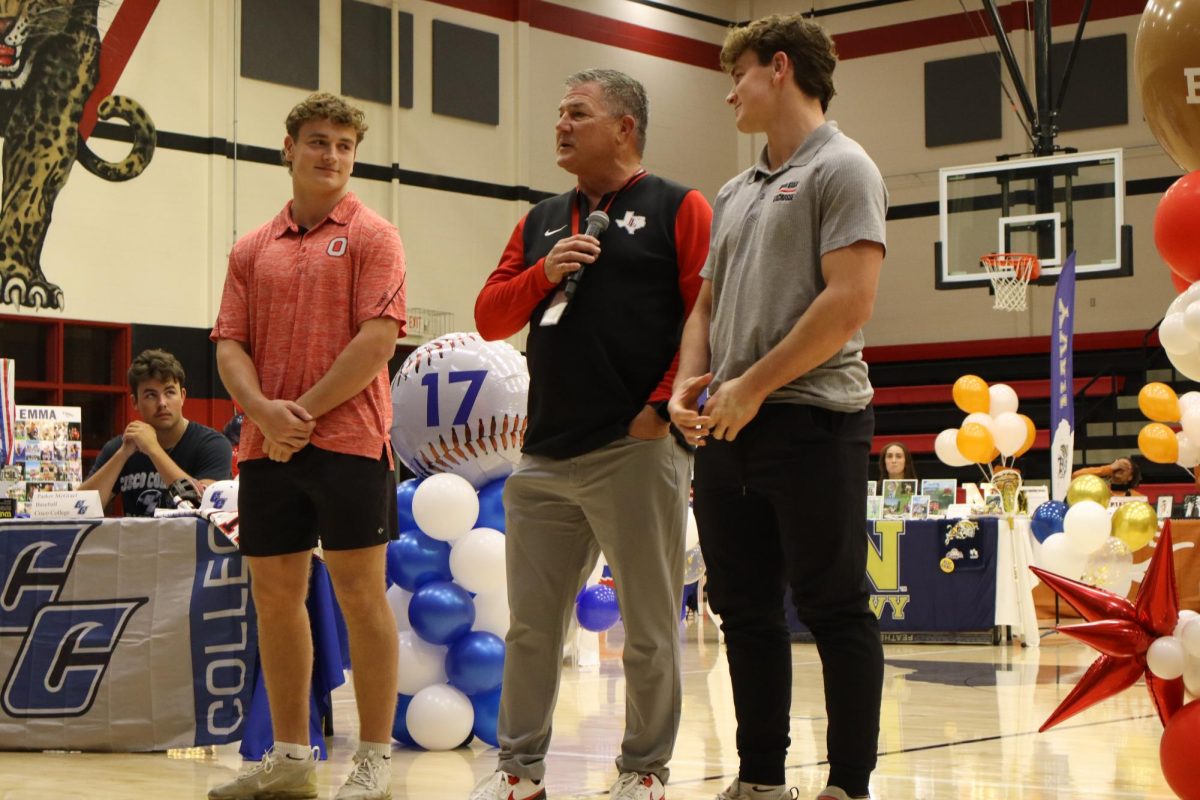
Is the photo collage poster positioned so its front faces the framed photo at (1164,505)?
no

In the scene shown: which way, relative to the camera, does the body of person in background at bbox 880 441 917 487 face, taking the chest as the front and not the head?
toward the camera

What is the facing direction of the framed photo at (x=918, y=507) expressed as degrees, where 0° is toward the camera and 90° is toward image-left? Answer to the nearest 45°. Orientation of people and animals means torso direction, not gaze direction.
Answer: approximately 0°

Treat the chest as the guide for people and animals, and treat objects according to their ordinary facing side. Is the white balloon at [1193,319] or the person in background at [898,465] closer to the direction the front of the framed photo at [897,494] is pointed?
the white balloon

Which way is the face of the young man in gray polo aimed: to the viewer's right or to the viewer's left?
to the viewer's left

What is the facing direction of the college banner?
toward the camera

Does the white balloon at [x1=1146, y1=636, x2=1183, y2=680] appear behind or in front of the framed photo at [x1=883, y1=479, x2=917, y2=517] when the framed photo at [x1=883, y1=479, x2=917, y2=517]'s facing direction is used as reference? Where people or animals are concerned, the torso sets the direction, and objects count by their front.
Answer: in front

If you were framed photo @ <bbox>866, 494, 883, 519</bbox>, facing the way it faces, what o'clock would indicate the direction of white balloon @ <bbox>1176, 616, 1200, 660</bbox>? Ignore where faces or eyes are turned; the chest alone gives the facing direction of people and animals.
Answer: The white balloon is roughly at 12 o'clock from the framed photo.

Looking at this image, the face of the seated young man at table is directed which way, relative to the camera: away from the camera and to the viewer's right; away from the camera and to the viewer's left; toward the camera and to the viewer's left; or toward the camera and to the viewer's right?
toward the camera and to the viewer's right

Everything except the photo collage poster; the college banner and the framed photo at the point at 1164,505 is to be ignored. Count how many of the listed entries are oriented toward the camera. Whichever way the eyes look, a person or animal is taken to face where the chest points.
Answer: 3

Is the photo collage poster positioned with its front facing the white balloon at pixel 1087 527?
no

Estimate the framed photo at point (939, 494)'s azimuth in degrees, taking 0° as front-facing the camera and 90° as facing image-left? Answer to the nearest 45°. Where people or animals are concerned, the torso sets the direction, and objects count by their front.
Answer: approximately 0°

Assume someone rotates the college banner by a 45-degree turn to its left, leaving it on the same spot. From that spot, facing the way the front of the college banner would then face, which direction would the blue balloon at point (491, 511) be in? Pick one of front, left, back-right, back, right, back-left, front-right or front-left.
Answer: front-left

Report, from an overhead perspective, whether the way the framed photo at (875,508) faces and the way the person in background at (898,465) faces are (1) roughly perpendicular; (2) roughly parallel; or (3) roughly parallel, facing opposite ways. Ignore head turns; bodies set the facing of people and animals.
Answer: roughly parallel
